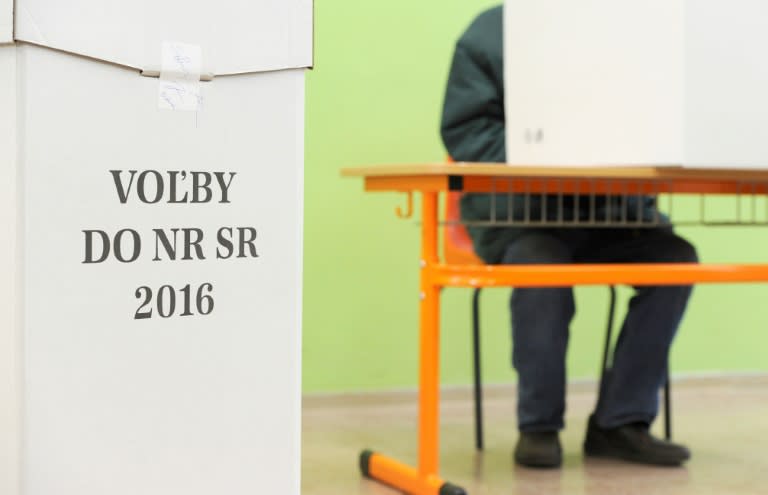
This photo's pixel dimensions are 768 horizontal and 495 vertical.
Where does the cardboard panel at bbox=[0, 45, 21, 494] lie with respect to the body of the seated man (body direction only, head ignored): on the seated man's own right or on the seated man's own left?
on the seated man's own right

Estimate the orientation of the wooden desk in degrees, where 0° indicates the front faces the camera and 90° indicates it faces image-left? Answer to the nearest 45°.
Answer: approximately 180°

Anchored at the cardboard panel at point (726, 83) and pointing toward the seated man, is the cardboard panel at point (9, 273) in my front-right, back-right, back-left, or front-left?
back-left

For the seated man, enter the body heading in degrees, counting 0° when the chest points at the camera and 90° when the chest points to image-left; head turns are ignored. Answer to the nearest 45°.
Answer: approximately 315°

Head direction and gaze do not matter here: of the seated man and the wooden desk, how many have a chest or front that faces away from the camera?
1

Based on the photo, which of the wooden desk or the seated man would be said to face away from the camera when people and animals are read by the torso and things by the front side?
the wooden desk

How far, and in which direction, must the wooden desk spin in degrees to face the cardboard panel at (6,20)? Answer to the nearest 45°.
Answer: approximately 180°
